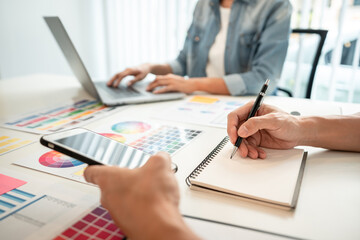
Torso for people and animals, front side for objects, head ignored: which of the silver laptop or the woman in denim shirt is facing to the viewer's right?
the silver laptop

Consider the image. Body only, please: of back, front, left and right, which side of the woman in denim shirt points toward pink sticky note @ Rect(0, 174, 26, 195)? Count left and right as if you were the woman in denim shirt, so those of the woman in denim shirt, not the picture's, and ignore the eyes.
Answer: front

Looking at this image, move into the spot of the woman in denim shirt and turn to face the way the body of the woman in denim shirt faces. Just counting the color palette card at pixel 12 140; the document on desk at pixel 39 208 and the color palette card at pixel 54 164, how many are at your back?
0

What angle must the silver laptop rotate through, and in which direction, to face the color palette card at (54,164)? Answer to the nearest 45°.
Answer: approximately 90° to its right

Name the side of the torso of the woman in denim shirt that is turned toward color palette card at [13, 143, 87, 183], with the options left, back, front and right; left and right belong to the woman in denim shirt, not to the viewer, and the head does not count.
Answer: front

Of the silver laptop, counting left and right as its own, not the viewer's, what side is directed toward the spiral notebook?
right

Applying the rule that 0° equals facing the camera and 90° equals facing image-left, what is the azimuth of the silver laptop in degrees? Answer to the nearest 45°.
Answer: approximately 270°

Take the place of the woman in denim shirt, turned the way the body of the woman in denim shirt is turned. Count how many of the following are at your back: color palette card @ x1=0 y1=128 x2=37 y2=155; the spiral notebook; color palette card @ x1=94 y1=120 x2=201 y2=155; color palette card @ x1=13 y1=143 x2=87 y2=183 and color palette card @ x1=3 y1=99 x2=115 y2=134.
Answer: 0

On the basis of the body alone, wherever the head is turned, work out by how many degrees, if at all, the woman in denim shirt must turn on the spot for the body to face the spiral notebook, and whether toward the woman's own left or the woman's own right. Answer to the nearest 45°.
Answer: approximately 45° to the woman's own left

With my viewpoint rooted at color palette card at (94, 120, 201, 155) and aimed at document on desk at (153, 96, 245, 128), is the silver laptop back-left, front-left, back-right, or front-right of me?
front-left

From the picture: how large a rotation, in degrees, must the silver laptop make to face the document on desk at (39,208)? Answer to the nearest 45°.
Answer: approximately 90° to its right

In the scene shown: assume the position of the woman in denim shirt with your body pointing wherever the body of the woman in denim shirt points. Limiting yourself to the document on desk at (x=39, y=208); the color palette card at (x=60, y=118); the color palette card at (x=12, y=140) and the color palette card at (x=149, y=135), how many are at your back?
0

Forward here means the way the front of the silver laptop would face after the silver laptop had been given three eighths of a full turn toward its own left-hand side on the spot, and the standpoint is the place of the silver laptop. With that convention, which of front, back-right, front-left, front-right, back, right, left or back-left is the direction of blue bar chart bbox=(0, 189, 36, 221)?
back-left

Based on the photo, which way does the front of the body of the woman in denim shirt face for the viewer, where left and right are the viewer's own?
facing the viewer and to the left of the viewer

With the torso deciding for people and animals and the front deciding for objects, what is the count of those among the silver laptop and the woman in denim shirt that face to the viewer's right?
1

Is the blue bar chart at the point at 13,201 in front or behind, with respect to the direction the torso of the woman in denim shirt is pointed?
in front
